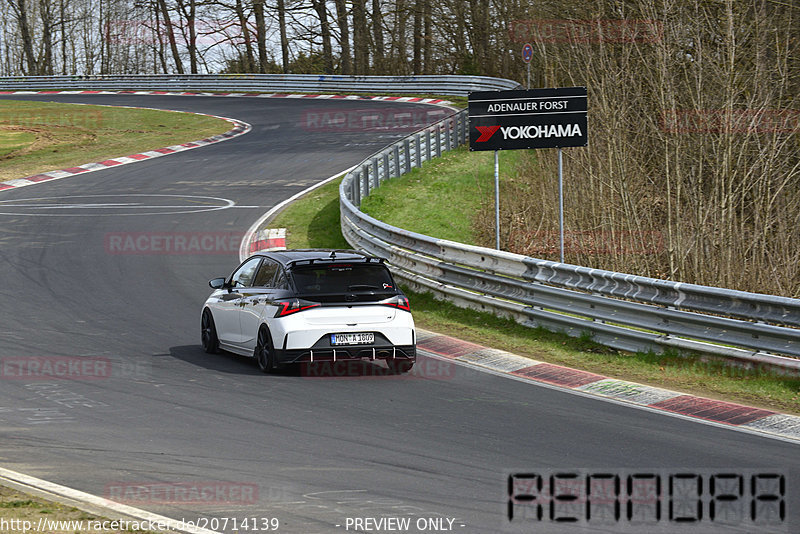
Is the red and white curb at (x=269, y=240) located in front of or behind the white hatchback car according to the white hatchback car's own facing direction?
in front

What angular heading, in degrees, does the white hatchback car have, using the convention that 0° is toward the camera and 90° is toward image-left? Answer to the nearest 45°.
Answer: approximately 135°

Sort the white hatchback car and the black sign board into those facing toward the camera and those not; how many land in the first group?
1

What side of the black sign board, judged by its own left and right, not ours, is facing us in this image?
front

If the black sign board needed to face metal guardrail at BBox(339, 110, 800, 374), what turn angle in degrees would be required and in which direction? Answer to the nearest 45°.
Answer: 0° — it already faces it

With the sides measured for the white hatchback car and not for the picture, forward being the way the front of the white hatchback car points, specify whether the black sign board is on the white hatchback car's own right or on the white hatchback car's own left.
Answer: on the white hatchback car's own right

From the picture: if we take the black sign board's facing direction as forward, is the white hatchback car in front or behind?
in front

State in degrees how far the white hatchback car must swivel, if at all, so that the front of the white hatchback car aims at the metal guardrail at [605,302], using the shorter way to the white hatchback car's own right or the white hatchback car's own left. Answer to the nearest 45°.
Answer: approximately 135° to the white hatchback car's own right
